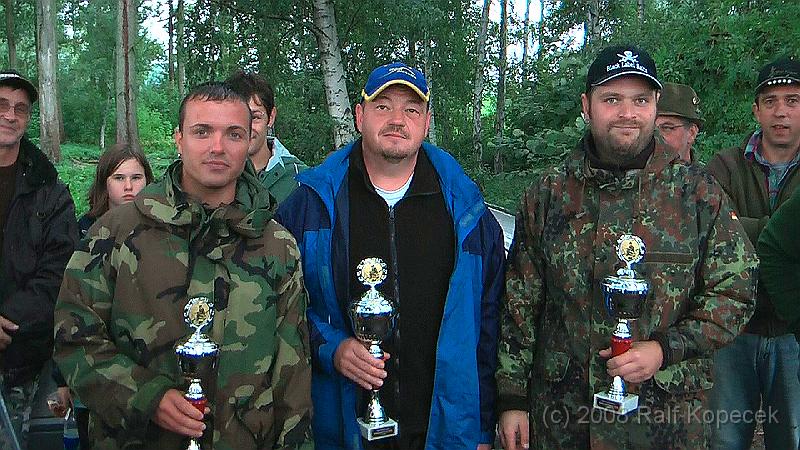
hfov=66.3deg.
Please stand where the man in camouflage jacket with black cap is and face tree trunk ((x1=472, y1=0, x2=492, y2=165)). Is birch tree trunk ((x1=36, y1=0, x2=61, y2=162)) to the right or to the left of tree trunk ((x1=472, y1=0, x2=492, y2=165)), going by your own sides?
left

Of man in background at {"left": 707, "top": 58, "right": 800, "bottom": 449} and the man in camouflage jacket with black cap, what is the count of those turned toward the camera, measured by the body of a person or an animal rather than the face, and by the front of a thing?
2

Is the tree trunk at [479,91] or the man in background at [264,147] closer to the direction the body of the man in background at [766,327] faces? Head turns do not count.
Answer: the man in background

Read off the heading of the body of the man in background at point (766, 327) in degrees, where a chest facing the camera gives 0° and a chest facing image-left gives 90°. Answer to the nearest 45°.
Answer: approximately 0°

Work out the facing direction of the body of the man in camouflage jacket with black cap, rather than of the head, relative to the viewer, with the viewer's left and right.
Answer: facing the viewer

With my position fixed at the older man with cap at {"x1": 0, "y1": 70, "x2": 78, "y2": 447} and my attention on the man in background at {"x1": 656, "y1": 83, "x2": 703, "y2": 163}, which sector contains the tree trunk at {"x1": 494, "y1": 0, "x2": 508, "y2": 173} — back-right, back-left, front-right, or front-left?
front-left

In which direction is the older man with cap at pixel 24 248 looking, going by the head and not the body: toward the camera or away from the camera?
toward the camera

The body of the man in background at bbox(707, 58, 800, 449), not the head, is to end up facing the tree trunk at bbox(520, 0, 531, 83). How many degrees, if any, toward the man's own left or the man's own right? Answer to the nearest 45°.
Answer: approximately 180°

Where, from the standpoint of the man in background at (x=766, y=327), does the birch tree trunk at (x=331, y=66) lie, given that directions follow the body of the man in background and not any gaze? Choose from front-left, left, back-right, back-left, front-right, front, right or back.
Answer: back-right

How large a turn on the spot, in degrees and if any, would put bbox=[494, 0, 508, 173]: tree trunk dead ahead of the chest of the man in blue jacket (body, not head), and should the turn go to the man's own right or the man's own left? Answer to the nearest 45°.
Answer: approximately 180°

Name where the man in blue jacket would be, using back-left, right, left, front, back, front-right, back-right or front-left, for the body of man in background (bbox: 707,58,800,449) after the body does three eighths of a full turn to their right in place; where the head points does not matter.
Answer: left

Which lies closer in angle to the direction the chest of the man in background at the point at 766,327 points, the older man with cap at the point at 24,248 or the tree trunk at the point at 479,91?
the older man with cap

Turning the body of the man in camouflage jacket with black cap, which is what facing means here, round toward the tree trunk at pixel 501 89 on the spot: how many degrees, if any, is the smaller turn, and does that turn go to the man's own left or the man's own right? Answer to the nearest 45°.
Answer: approximately 180°

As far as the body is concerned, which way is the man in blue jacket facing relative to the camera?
toward the camera

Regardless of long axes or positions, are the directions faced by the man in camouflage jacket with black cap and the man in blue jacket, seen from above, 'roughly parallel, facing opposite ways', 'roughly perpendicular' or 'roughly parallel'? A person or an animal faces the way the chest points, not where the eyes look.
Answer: roughly parallel
